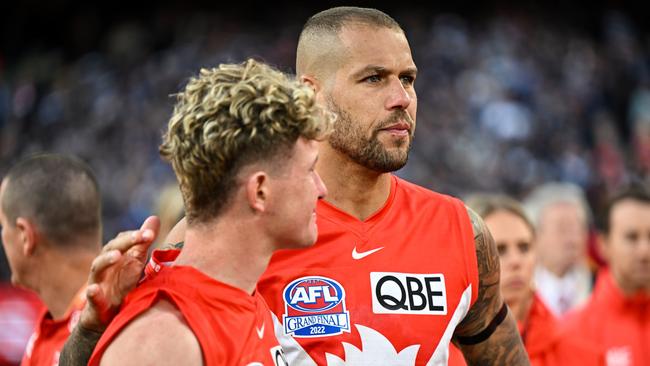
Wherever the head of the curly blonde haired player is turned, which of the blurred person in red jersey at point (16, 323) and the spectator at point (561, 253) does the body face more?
the spectator

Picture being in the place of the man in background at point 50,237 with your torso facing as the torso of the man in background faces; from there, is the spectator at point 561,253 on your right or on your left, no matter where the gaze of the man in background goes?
on your right

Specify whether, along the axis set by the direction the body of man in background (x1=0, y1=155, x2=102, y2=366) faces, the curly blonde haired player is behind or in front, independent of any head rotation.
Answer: behind

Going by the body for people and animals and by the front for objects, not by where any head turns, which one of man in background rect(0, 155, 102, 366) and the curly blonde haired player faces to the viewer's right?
the curly blonde haired player

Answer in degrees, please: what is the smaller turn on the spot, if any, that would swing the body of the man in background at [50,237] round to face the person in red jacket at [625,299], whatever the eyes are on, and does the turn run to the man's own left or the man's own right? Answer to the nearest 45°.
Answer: approximately 135° to the man's own right

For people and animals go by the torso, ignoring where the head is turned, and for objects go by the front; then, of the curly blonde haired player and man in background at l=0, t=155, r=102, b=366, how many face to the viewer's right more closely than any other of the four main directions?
1

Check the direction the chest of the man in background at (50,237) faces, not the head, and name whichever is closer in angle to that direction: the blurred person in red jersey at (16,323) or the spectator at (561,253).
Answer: the blurred person in red jersey

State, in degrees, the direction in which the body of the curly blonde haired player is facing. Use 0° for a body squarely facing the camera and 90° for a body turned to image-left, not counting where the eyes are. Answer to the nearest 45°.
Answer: approximately 270°

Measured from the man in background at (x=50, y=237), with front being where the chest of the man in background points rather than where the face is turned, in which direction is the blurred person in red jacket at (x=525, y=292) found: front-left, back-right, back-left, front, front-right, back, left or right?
back-right

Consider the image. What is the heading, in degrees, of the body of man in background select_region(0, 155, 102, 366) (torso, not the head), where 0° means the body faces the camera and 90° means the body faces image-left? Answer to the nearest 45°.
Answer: approximately 135°

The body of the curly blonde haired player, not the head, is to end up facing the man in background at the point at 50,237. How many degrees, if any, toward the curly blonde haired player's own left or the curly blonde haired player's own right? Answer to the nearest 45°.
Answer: approximately 135° to the curly blonde haired player's own left

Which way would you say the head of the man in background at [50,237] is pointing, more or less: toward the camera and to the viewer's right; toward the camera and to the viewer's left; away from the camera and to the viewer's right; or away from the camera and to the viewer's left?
away from the camera and to the viewer's left
